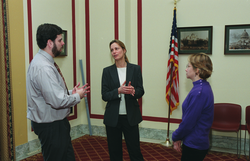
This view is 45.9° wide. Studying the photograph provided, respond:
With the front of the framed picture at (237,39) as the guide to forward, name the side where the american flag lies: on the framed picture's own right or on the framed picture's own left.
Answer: on the framed picture's own right

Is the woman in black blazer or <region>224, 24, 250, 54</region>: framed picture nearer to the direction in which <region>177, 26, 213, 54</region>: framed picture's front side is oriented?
the woman in black blazer

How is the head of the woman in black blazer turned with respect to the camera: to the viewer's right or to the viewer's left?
to the viewer's left

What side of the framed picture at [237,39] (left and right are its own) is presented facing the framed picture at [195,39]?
right

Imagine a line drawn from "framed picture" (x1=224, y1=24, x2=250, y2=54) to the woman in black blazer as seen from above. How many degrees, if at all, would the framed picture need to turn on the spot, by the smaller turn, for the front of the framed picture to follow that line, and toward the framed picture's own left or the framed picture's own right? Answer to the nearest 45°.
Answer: approximately 45° to the framed picture's own right

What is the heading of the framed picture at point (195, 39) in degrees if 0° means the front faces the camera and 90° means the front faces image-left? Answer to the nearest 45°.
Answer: approximately 0°

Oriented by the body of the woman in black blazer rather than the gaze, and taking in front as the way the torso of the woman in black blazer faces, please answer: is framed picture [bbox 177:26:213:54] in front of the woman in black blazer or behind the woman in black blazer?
behind
